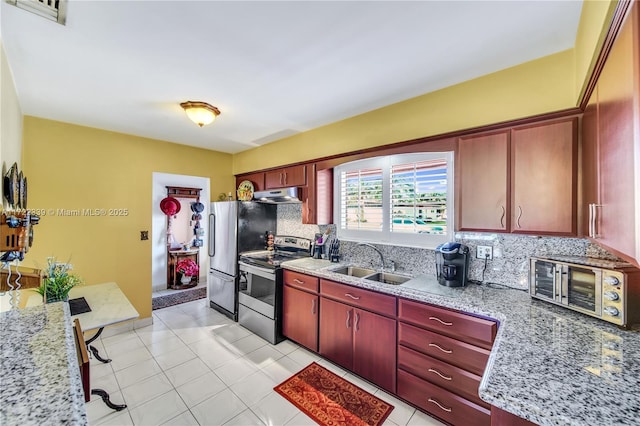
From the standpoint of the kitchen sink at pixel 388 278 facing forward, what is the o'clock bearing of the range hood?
The range hood is roughly at 2 o'clock from the kitchen sink.

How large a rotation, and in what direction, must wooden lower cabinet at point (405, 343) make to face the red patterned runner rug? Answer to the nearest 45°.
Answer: approximately 45° to its right

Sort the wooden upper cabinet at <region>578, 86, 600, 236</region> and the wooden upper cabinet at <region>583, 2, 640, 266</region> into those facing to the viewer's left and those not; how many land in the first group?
2

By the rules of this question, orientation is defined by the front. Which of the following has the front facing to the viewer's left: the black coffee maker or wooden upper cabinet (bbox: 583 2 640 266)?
the wooden upper cabinet

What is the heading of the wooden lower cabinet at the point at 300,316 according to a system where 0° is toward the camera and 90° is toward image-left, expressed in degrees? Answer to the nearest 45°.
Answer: approximately 45°

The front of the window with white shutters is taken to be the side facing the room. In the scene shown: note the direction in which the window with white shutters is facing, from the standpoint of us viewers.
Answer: facing the viewer and to the left of the viewer

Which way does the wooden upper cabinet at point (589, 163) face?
to the viewer's left

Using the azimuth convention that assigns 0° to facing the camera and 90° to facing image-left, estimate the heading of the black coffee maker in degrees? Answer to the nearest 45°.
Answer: approximately 0°

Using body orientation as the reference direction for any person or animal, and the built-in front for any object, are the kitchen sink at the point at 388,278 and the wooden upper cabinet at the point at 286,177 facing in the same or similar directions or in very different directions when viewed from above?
same or similar directions

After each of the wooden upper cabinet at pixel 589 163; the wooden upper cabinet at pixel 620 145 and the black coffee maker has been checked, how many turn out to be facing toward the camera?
1

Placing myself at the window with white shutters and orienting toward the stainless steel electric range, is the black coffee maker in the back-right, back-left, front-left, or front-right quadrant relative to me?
back-left

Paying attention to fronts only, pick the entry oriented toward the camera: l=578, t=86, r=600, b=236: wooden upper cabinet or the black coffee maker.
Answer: the black coffee maker

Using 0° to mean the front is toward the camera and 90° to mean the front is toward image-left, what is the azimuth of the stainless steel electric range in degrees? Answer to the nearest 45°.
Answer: approximately 45°

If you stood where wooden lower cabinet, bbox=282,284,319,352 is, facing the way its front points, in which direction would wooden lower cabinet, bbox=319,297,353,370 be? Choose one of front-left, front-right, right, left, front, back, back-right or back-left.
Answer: left
